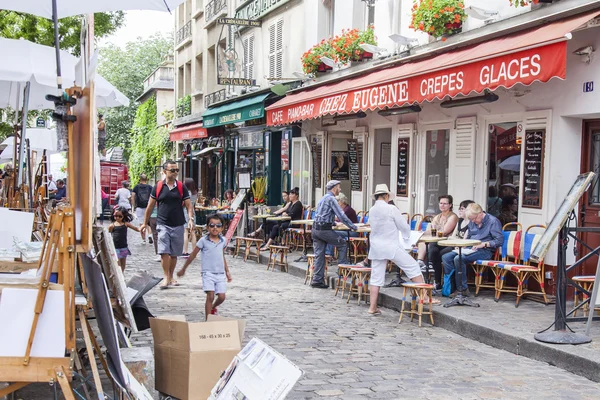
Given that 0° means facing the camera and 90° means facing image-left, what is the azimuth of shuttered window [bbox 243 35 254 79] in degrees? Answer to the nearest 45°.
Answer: approximately 45°

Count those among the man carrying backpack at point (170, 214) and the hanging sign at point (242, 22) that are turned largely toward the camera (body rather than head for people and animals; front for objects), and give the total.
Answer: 2

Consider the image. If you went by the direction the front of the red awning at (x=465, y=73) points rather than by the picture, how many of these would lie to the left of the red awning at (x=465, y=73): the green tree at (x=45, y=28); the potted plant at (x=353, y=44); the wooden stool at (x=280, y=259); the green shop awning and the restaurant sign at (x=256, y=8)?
0

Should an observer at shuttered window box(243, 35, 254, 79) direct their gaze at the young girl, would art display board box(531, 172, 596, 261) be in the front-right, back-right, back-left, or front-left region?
front-left

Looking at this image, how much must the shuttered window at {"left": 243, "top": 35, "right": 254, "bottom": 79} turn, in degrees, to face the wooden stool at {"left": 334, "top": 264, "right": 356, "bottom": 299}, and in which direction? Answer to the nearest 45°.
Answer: approximately 45° to its left

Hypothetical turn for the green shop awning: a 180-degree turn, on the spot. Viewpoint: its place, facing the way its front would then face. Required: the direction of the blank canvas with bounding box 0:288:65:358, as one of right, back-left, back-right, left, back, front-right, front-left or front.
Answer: back-right

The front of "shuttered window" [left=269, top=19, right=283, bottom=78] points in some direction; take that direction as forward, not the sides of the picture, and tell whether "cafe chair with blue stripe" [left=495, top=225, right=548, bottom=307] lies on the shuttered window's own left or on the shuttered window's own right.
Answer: on the shuttered window's own left

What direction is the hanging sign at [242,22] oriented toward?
toward the camera

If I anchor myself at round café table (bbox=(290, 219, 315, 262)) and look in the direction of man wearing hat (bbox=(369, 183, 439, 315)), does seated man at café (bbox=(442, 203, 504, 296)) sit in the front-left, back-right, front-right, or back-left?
front-left

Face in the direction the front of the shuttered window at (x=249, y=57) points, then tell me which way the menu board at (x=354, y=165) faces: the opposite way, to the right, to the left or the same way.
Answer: the same way

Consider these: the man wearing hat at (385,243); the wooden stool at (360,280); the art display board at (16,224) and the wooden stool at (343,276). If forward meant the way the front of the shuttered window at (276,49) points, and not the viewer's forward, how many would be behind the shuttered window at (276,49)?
0

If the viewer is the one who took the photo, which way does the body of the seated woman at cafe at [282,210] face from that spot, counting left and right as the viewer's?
facing the viewer and to the left of the viewer

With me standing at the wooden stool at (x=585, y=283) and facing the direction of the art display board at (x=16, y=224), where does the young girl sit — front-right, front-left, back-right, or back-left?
front-right

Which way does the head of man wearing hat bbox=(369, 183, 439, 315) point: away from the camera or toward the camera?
away from the camera

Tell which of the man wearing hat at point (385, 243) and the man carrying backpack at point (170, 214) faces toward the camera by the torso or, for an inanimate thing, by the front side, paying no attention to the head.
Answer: the man carrying backpack

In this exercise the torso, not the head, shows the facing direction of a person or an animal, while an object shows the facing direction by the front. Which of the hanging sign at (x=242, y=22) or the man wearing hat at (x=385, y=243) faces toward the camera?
the hanging sign

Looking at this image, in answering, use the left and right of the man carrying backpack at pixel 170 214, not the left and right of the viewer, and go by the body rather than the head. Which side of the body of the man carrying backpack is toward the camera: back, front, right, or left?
front
